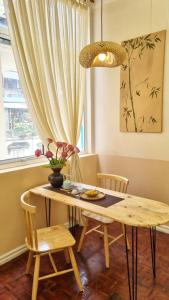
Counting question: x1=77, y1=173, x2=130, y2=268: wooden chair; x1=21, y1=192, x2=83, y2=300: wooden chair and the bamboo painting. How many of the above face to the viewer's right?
1

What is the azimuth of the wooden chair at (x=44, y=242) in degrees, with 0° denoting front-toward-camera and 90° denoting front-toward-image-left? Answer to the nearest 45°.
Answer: approximately 270°

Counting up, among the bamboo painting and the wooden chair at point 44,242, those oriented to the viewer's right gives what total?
1

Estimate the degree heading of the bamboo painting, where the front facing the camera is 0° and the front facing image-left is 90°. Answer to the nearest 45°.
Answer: approximately 45°

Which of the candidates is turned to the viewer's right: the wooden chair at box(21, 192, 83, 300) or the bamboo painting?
the wooden chair

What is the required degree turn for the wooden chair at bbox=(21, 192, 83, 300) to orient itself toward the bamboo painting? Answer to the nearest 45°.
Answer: approximately 45° to its left

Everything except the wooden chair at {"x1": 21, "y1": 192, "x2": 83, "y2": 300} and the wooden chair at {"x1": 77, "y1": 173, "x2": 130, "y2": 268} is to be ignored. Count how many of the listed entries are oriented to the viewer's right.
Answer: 1

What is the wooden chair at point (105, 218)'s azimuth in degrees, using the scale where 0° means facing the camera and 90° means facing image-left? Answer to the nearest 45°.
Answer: approximately 45°

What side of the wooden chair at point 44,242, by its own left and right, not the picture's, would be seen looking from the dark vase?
left
